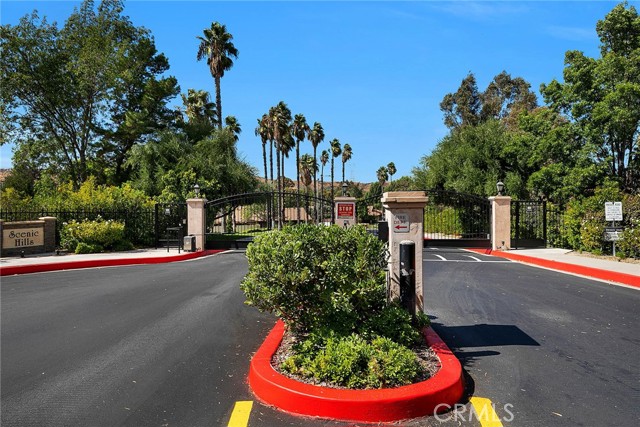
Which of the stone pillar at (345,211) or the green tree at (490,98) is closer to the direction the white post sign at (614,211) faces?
the stone pillar

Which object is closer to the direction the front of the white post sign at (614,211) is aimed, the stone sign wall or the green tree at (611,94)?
the stone sign wall

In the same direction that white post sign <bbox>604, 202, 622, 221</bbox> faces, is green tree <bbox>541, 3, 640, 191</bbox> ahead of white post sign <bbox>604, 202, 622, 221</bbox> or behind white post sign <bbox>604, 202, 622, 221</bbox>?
behind

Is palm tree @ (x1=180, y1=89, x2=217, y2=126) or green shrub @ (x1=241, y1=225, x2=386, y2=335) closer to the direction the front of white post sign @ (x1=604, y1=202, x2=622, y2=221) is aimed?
the green shrub

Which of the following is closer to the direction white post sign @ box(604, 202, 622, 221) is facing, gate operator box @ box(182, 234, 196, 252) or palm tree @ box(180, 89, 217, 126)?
the gate operator box

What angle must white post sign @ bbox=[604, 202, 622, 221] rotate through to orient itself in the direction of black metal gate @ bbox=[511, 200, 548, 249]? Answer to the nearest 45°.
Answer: approximately 135° to its right

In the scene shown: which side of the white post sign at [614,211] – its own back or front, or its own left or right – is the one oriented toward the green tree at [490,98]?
back

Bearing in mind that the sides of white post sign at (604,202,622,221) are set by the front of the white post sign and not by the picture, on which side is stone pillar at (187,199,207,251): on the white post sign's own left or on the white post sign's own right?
on the white post sign's own right

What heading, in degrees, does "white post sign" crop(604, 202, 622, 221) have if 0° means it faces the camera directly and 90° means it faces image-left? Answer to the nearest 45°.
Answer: approximately 0°

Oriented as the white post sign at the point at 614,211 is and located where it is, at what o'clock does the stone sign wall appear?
The stone sign wall is roughly at 2 o'clock from the white post sign.

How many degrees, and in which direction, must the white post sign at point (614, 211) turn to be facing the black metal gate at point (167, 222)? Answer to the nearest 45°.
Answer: approximately 90° to its right

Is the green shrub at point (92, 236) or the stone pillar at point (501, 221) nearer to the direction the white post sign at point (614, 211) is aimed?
the green shrub
